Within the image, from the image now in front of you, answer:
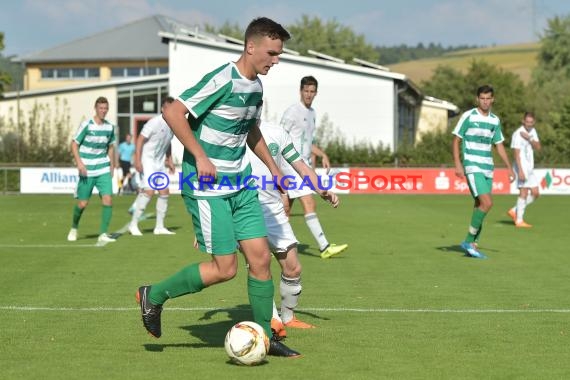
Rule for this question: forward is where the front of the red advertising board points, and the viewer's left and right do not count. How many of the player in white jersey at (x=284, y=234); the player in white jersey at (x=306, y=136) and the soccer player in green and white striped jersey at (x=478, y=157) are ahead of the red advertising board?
3

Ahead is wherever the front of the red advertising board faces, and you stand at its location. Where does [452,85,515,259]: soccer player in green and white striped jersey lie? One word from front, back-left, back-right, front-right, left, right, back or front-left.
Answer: front

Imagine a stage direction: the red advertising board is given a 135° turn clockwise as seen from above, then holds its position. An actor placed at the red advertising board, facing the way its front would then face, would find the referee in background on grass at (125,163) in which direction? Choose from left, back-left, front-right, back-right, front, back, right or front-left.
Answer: front-left

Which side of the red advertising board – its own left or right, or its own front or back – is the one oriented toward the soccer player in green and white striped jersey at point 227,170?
front

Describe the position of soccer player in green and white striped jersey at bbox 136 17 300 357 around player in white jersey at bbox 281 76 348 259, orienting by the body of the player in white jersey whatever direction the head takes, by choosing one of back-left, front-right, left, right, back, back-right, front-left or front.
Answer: front-right

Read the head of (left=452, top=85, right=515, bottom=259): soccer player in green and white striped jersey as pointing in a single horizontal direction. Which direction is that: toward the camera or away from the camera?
toward the camera

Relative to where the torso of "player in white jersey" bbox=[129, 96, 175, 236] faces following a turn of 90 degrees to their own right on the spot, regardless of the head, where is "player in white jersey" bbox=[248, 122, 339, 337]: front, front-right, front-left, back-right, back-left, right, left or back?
front-left

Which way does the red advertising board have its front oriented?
toward the camera

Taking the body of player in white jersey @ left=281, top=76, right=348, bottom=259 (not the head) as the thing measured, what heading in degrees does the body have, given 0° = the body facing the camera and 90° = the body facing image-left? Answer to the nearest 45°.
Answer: approximately 315°

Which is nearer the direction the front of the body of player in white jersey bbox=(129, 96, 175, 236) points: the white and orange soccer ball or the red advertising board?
the white and orange soccer ball
